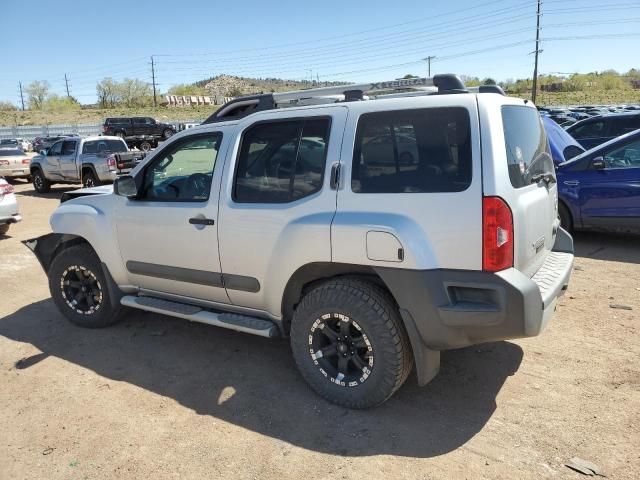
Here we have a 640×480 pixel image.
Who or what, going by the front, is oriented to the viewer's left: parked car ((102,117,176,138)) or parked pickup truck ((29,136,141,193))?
parked pickup truck ((29,136,141,193))

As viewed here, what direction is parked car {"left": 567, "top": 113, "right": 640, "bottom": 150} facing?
to the viewer's left

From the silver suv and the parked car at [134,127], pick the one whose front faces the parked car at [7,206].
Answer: the silver suv

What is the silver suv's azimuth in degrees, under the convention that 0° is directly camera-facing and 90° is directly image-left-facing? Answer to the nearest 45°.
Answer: approximately 135°

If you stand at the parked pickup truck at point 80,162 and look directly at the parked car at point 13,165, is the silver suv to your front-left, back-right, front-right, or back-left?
back-left

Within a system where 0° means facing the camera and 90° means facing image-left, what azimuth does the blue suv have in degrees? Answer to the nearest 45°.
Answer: approximately 90°

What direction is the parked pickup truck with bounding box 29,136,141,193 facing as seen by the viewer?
to the viewer's left

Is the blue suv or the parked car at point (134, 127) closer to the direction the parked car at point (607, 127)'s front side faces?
the parked car

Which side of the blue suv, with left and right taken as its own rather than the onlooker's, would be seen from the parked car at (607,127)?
right
